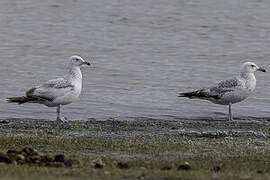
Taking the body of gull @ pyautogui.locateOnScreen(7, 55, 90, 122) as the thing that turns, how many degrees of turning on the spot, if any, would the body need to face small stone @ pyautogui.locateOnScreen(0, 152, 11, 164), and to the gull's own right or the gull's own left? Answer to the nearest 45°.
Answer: approximately 90° to the gull's own right

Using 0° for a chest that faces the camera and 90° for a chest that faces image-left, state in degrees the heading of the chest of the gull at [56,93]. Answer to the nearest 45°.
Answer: approximately 270°

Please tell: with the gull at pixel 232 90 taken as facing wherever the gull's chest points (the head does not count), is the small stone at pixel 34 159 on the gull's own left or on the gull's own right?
on the gull's own right

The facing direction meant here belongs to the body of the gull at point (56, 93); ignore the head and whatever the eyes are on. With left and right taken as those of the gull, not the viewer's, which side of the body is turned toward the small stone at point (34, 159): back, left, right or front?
right

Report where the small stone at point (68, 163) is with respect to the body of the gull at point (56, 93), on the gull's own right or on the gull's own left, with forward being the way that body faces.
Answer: on the gull's own right

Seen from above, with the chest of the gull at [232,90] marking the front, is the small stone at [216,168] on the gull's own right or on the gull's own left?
on the gull's own right

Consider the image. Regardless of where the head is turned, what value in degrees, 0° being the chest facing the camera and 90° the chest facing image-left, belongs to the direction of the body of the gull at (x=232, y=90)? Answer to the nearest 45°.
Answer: approximately 270°

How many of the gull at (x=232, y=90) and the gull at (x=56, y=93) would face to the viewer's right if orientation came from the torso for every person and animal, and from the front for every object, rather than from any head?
2
